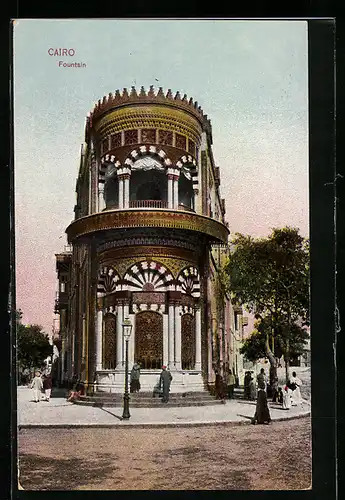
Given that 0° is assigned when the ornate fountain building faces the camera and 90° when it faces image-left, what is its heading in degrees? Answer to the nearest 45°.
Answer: approximately 0°

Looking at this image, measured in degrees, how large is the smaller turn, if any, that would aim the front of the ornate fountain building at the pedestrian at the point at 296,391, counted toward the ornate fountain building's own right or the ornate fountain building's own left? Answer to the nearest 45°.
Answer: approximately 90° to the ornate fountain building's own left

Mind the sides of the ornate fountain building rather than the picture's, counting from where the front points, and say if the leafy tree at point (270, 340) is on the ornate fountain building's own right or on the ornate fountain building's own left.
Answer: on the ornate fountain building's own left
